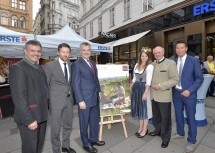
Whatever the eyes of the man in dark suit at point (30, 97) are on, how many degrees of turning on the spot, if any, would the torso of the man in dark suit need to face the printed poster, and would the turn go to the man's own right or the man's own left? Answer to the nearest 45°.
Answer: approximately 90° to the man's own left

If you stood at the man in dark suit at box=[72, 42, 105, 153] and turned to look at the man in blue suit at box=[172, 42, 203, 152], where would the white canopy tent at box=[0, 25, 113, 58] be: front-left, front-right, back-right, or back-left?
back-left

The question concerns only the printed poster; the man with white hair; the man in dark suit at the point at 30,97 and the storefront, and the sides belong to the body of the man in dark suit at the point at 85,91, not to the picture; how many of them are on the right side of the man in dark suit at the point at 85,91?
1

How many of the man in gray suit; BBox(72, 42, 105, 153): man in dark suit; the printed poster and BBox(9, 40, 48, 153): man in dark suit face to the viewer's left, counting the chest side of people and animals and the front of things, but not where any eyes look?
0

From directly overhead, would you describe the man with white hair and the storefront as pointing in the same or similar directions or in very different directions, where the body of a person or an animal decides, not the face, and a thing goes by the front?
same or similar directions

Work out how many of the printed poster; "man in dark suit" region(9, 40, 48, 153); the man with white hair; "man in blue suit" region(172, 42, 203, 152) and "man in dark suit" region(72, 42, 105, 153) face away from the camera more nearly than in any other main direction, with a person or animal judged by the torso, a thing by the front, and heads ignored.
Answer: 0

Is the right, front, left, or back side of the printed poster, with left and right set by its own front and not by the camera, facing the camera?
front

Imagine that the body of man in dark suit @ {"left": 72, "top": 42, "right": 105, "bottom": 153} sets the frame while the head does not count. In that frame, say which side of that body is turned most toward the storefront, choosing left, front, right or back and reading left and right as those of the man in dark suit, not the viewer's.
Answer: left

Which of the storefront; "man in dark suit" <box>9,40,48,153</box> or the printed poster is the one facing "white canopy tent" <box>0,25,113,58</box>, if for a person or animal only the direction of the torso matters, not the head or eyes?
the storefront

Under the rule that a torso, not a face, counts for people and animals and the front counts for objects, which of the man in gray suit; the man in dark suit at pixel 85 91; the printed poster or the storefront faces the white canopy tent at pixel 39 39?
the storefront

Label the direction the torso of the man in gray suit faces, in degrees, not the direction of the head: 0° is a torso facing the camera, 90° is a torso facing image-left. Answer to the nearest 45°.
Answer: approximately 315°

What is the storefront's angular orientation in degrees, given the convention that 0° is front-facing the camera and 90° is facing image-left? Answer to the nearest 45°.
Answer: approximately 45°

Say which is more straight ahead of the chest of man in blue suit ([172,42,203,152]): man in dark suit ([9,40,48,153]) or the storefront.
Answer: the man in dark suit

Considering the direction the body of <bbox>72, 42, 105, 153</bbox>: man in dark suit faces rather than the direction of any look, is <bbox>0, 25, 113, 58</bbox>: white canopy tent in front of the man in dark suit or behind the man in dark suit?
behind

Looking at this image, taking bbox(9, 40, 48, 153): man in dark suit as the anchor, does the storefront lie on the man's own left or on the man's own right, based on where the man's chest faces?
on the man's own left
